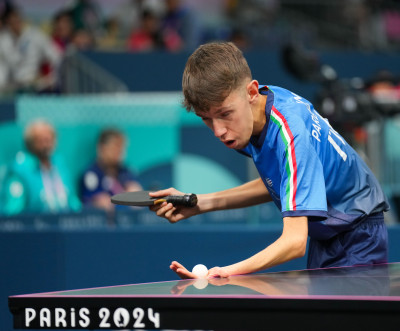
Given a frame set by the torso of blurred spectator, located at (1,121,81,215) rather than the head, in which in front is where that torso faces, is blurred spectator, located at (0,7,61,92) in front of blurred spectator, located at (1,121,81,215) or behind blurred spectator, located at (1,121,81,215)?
behind

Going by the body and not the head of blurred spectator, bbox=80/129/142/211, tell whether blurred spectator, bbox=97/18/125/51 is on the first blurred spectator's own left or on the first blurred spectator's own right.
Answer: on the first blurred spectator's own left

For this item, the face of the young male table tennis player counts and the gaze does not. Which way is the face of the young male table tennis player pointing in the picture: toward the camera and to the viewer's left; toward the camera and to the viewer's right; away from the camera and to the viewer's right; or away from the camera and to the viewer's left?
toward the camera and to the viewer's left

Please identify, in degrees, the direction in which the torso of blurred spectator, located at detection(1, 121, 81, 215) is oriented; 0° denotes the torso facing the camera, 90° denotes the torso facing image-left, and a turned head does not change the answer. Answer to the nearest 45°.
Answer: approximately 315°

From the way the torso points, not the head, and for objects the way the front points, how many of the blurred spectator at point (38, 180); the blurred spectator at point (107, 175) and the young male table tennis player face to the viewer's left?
1

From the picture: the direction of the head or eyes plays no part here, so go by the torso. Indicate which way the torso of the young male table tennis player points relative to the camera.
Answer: to the viewer's left

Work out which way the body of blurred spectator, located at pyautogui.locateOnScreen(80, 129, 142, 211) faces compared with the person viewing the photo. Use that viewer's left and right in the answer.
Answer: facing the viewer and to the right of the viewer

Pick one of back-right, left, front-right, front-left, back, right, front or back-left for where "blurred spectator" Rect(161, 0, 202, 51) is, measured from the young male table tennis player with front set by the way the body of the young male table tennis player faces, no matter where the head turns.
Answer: right

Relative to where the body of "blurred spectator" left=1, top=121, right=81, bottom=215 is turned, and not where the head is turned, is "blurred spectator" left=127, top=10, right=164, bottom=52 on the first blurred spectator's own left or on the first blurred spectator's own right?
on the first blurred spectator's own left

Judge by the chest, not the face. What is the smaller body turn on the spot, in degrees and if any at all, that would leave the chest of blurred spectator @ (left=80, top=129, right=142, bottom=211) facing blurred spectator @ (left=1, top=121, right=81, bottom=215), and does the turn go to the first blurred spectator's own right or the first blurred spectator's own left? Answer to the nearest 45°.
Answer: approximately 135° to the first blurred spectator's own right

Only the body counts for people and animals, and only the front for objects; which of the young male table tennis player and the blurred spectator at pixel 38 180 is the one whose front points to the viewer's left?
the young male table tennis player
